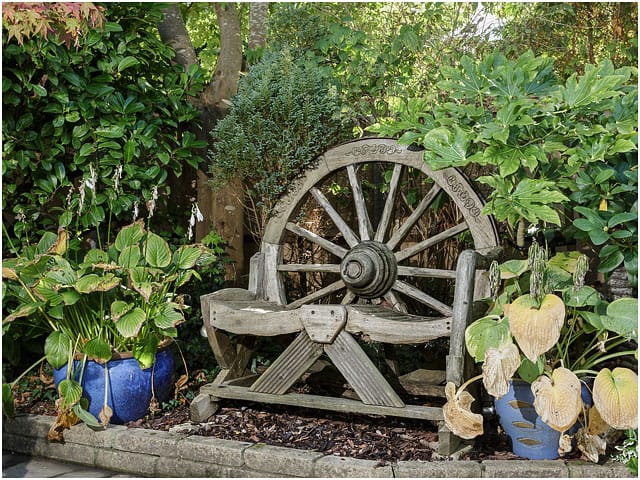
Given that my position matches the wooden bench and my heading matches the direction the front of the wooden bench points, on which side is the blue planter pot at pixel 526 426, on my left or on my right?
on my left

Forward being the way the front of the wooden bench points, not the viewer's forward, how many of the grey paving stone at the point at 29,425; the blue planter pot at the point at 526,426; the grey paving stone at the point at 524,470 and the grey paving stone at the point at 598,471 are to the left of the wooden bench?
3

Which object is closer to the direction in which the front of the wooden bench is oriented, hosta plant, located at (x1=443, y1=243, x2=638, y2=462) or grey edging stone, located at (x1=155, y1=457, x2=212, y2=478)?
the grey edging stone

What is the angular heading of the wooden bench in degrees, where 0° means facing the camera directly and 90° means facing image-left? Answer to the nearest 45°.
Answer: approximately 45°

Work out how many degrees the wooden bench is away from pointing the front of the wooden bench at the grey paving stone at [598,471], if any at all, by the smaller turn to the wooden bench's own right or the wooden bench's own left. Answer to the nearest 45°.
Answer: approximately 90° to the wooden bench's own left

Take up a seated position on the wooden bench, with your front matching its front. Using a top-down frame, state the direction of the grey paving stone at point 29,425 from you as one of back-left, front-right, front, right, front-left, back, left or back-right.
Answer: front-right

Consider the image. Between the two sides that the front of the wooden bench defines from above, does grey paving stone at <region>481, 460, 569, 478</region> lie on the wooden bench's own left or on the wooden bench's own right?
on the wooden bench's own left

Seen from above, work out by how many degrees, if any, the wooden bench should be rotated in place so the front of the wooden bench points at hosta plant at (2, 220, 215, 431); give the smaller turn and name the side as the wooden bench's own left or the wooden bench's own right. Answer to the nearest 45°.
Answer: approximately 45° to the wooden bench's own right

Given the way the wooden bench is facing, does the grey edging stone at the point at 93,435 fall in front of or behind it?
in front

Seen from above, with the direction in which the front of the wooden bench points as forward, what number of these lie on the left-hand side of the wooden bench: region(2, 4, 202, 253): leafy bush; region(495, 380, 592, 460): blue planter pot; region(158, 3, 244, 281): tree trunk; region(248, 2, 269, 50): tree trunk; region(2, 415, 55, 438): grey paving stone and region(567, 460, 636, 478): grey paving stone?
2

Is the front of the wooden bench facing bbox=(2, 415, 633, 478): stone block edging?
yes

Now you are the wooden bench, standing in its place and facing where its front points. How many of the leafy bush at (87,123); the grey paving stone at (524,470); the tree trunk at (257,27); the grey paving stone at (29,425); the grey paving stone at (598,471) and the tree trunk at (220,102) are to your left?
2

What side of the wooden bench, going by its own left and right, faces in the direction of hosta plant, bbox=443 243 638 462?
left
